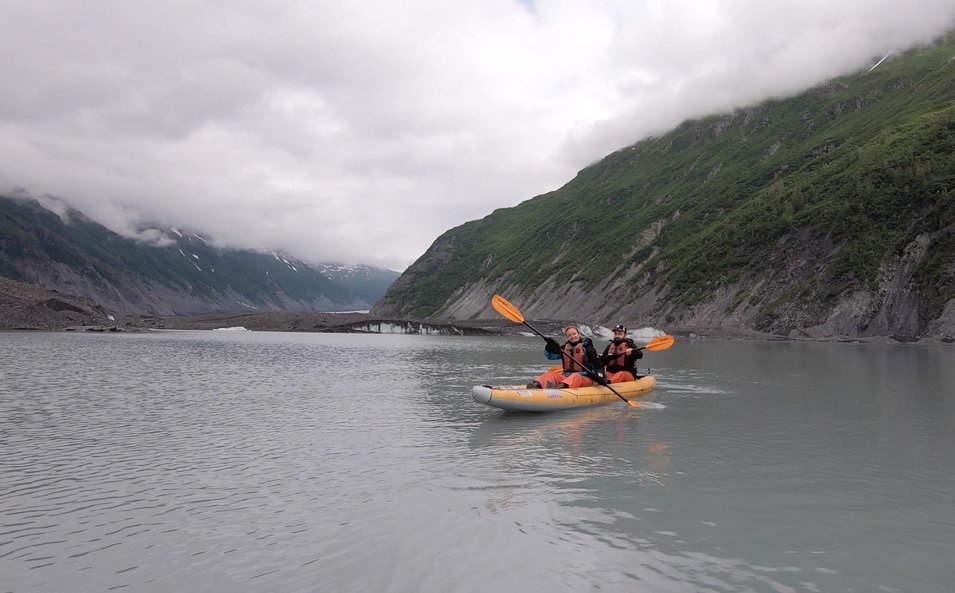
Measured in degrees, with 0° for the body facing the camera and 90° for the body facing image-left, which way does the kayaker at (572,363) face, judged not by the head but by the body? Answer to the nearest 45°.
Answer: approximately 45°

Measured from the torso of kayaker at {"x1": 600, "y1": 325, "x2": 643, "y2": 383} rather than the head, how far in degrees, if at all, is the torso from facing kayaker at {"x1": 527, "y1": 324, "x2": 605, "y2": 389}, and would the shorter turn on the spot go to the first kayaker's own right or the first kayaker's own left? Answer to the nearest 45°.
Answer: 0° — they already face them

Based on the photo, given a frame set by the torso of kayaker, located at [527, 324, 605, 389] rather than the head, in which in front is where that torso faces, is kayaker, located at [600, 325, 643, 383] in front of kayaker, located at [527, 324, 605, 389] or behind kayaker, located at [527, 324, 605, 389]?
behind
